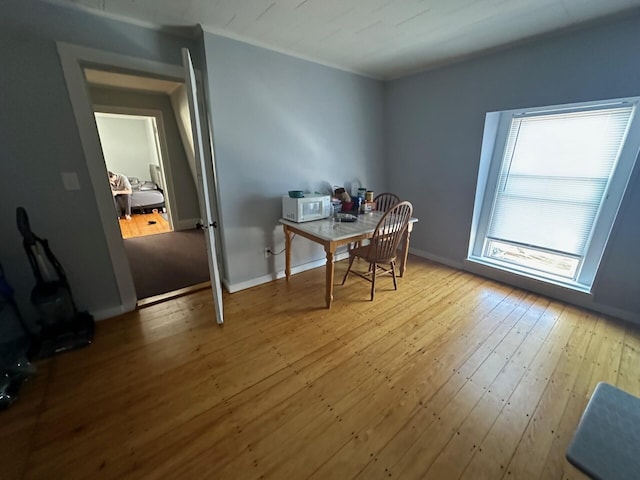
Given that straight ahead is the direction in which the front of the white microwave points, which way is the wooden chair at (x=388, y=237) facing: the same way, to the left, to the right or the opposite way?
the opposite way

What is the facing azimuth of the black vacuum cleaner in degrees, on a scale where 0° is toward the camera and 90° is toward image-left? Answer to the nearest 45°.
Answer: approximately 315°

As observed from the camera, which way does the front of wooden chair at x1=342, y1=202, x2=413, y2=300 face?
facing away from the viewer and to the left of the viewer

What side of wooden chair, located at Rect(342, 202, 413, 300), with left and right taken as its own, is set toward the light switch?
left
